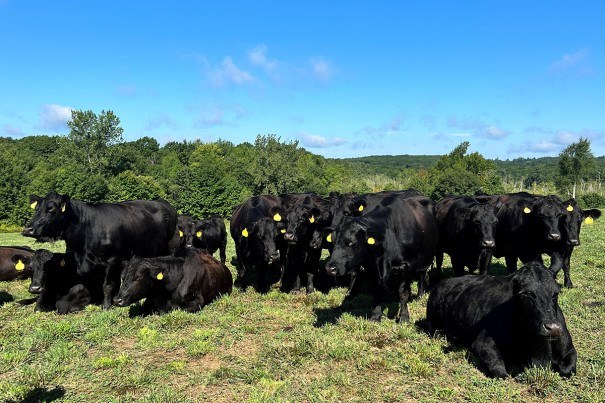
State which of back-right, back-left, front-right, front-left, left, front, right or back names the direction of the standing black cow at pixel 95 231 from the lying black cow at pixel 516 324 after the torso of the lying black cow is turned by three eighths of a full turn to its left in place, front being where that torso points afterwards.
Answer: left

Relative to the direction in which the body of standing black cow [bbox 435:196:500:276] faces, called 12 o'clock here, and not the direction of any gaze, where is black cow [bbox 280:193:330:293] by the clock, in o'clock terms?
The black cow is roughly at 4 o'clock from the standing black cow.

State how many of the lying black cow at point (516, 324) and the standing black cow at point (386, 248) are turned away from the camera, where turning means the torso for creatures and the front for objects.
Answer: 0

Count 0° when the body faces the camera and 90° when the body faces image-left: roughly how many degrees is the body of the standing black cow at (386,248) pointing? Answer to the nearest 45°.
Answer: approximately 45°

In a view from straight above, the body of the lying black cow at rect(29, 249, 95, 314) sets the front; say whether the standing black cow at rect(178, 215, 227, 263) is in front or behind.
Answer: behind

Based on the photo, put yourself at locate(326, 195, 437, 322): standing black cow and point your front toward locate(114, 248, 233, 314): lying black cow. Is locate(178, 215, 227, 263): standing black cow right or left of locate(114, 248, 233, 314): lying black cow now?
right

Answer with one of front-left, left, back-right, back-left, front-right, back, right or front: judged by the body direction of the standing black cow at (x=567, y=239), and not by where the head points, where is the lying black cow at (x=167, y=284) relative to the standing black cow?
front-right

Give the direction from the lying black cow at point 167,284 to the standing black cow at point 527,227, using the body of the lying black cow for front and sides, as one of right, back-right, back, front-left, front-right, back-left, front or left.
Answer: back-left

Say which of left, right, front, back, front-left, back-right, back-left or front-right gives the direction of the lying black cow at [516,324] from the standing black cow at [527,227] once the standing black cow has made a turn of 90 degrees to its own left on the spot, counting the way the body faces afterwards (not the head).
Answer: back-right

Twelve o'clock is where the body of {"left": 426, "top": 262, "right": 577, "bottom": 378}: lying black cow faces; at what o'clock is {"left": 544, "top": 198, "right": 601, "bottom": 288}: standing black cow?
The standing black cow is roughly at 8 o'clock from the lying black cow.

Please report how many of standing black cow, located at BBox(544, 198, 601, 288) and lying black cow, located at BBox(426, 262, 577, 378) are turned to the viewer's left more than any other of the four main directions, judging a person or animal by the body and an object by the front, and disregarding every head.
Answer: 0

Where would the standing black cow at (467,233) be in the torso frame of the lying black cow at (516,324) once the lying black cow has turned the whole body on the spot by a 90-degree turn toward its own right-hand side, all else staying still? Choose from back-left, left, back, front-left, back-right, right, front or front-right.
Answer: back-right

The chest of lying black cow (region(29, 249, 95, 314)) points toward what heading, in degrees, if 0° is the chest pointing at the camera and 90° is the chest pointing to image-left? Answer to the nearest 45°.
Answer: approximately 45°
